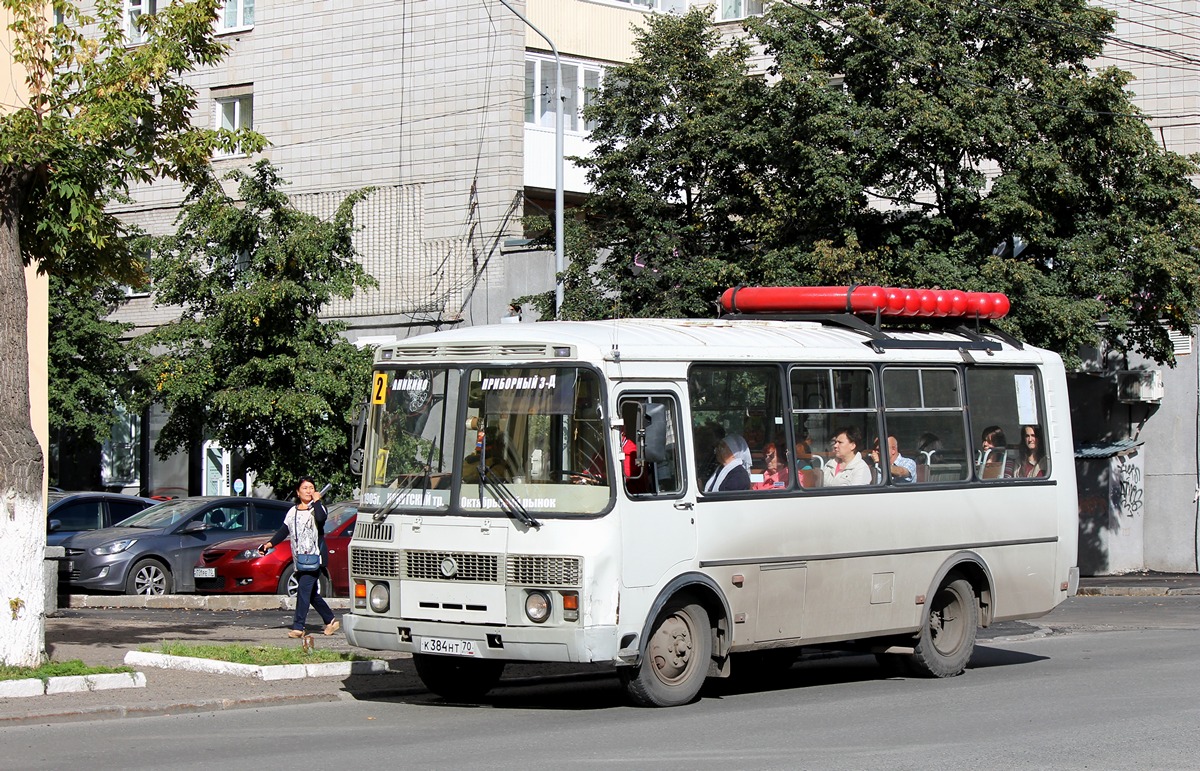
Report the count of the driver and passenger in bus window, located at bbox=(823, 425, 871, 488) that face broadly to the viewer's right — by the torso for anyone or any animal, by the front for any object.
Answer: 0

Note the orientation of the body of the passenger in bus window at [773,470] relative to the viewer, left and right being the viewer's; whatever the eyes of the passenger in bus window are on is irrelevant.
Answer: facing the viewer and to the left of the viewer

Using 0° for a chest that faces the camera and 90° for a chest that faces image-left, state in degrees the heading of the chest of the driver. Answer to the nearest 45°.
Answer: approximately 45°

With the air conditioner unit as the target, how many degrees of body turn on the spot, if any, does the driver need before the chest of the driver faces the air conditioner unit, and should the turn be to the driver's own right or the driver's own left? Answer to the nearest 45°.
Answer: approximately 180°

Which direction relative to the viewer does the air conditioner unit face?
toward the camera

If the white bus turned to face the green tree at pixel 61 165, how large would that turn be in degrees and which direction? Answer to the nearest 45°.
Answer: approximately 45° to its right

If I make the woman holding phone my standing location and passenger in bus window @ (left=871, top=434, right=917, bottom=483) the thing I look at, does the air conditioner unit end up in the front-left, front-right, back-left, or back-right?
front-left

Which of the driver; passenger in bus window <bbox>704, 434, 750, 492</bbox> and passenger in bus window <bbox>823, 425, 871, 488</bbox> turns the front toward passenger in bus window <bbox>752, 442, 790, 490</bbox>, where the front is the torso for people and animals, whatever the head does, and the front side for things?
passenger in bus window <bbox>823, 425, 871, 488</bbox>

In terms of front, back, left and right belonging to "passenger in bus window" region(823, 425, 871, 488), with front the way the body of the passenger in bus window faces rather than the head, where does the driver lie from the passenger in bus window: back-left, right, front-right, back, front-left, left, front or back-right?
front

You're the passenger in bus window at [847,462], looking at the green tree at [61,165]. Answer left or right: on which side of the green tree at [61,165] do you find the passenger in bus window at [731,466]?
left

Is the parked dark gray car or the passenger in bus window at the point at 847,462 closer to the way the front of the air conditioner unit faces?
the passenger in bus window

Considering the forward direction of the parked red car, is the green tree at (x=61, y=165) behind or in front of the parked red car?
in front
